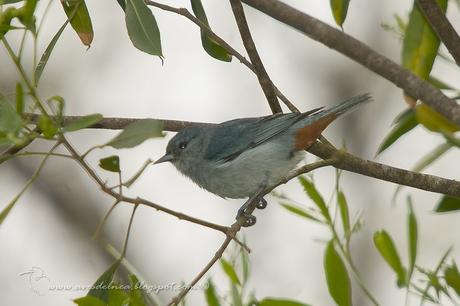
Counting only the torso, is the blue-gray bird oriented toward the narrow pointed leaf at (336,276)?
no

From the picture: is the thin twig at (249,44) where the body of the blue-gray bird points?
no

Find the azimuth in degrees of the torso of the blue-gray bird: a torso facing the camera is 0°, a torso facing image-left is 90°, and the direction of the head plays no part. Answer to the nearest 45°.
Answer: approximately 90°
